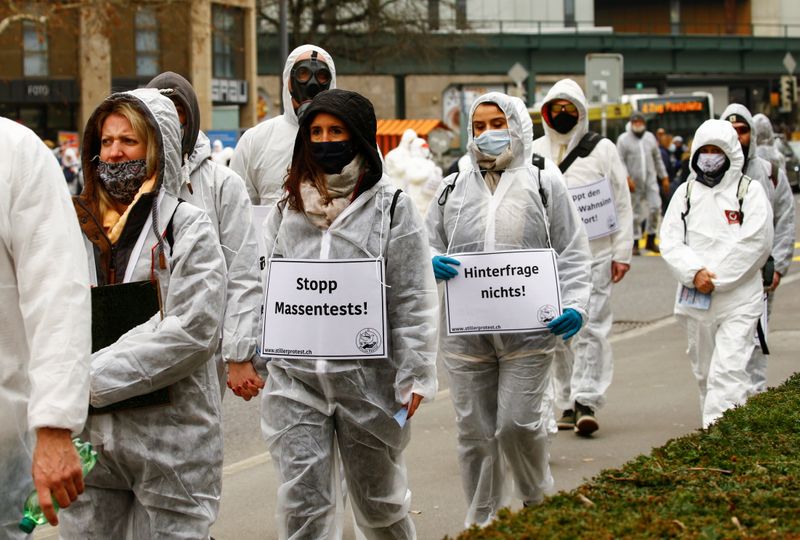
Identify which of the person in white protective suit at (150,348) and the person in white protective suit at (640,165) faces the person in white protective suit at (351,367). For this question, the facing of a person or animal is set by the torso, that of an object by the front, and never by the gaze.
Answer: the person in white protective suit at (640,165)

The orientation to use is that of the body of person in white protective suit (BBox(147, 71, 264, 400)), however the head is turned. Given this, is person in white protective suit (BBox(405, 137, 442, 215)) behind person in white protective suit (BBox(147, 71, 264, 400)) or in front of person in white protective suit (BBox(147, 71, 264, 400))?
behind

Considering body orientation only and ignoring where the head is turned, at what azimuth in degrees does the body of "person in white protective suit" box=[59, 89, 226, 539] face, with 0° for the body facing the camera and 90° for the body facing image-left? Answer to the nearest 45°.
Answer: approximately 45°

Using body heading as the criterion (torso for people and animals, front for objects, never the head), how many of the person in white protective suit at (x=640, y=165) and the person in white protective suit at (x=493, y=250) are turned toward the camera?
2

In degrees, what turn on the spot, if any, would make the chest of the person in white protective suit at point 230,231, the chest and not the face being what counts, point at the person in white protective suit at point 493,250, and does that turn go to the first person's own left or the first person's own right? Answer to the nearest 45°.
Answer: approximately 135° to the first person's own left

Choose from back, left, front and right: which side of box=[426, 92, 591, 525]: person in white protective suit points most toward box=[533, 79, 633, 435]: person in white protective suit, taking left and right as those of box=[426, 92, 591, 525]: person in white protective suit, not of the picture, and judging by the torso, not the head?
back
